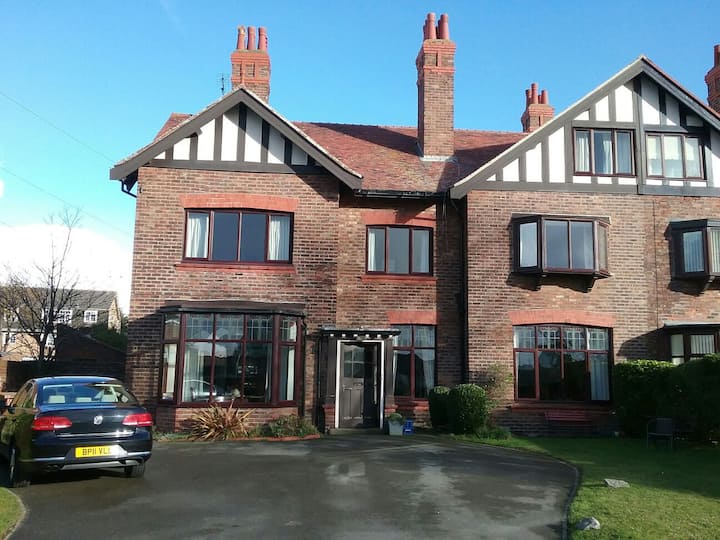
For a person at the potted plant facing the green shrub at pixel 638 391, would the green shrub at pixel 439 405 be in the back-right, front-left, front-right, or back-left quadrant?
front-left

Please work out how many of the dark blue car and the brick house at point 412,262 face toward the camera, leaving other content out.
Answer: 1

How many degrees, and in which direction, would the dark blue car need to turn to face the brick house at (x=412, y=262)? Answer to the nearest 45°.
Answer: approximately 90° to its right

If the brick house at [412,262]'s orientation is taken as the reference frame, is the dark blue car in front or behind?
in front

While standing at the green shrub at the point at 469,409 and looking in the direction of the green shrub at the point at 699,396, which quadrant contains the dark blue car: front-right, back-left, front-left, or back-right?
back-right

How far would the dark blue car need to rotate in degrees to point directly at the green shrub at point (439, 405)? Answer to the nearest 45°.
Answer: approximately 90° to its right

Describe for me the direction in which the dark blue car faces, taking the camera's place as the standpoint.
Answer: facing away from the viewer and to the left of the viewer

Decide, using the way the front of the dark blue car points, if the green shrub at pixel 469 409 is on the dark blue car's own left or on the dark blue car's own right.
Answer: on the dark blue car's own right

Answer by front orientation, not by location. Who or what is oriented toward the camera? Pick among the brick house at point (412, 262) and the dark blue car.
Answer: the brick house

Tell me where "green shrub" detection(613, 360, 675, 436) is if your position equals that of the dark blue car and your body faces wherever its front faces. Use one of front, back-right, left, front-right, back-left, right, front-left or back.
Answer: back-right

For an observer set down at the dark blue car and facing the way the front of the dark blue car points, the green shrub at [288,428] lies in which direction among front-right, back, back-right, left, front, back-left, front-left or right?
right

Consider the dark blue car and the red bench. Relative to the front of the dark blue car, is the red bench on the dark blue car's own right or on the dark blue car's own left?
on the dark blue car's own right

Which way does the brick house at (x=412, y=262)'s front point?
toward the camera
